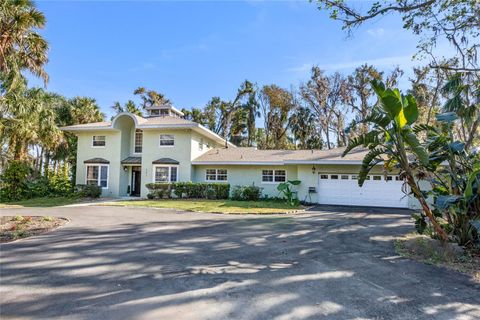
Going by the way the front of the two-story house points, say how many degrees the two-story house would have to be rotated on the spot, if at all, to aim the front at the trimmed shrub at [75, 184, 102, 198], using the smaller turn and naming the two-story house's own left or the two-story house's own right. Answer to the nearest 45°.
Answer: approximately 90° to the two-story house's own right

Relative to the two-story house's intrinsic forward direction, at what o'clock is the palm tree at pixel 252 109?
The palm tree is roughly at 7 o'clock from the two-story house.

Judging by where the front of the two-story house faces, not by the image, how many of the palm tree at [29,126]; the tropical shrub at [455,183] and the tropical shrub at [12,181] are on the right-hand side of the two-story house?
2

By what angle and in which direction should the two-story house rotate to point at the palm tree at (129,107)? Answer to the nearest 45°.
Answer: approximately 135° to its right

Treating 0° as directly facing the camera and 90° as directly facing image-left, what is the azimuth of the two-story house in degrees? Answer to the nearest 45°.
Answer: approximately 0°

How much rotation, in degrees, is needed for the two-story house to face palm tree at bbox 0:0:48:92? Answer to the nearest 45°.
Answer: approximately 45° to its right

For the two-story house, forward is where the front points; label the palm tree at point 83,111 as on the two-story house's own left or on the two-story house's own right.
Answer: on the two-story house's own right

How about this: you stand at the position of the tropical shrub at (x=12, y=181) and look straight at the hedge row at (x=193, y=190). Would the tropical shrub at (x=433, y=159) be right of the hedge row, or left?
right

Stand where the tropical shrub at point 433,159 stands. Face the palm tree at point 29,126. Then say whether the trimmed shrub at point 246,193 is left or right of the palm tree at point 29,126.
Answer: right

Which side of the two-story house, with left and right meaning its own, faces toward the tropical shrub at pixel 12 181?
right

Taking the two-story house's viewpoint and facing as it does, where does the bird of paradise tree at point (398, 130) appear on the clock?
The bird of paradise tree is roughly at 11 o'clock from the two-story house.
